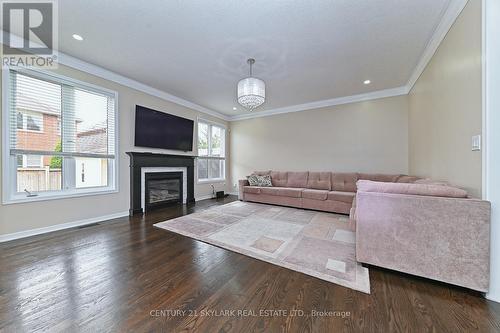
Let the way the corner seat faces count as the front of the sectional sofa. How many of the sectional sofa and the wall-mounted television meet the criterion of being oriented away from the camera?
0

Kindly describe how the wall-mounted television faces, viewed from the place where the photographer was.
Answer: facing the viewer and to the right of the viewer

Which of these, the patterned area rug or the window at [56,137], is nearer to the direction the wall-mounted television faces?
the patterned area rug

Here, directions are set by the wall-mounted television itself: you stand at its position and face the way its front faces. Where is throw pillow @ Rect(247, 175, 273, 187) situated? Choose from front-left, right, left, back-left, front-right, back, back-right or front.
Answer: front-left

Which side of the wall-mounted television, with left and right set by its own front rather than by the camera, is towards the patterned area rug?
front

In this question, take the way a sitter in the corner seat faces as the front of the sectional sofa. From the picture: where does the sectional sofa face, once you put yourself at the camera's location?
facing the viewer and to the left of the viewer

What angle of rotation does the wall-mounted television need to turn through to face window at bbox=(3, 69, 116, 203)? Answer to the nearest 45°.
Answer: approximately 90° to its right

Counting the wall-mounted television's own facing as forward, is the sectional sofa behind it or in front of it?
in front

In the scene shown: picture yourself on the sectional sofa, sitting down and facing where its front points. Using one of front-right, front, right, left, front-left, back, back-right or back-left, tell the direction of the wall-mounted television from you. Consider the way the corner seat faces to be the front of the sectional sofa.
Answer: front-right

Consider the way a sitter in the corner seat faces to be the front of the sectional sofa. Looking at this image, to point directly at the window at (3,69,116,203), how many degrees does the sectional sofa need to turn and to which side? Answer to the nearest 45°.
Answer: approximately 45° to its right
